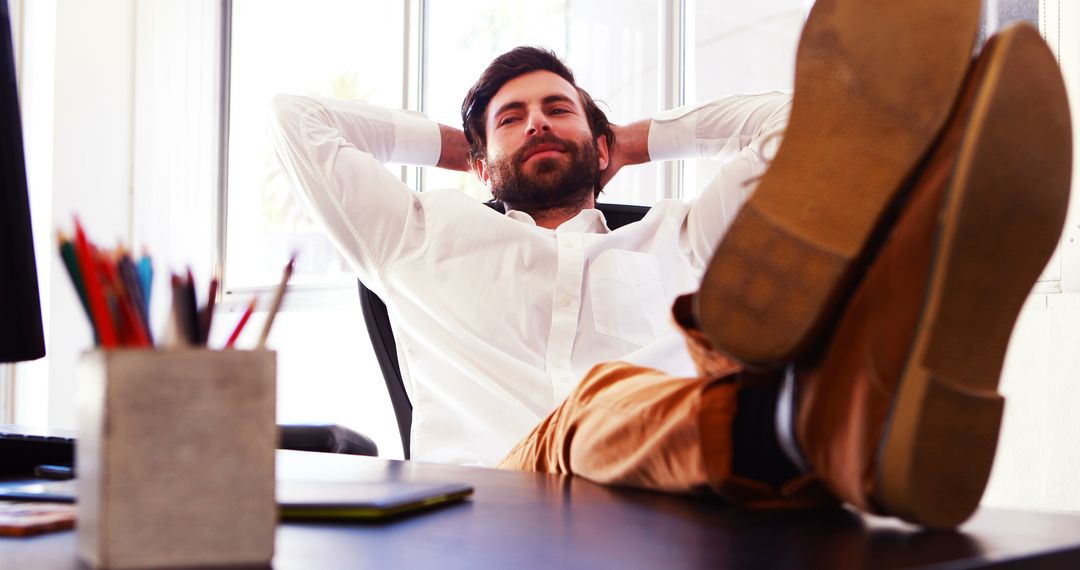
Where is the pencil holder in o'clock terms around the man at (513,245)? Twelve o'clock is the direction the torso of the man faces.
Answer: The pencil holder is roughly at 12 o'clock from the man.

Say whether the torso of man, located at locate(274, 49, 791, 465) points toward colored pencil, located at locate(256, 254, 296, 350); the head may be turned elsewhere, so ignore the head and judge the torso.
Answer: yes

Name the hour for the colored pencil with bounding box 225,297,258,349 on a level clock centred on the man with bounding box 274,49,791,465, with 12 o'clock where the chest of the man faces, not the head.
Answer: The colored pencil is roughly at 12 o'clock from the man.

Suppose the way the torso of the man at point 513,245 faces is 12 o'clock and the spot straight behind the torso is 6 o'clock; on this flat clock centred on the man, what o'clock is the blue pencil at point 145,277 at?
The blue pencil is roughly at 12 o'clock from the man.

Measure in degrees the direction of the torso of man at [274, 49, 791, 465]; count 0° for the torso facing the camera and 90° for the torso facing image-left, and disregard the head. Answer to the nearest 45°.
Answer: approximately 0°

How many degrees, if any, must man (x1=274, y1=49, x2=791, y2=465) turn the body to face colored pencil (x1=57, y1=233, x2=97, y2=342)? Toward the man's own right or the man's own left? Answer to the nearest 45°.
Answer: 0° — they already face it
